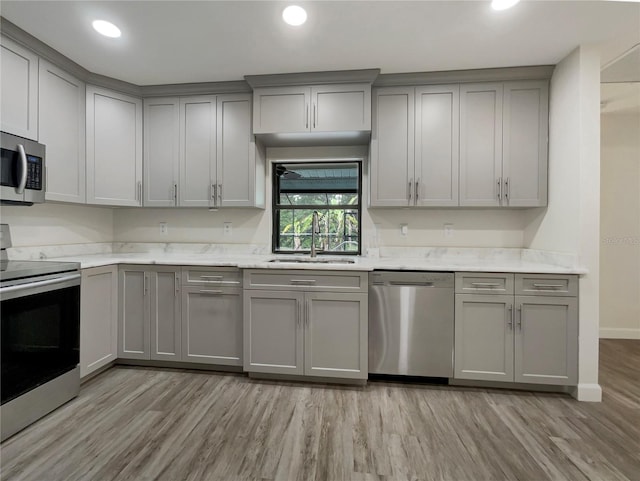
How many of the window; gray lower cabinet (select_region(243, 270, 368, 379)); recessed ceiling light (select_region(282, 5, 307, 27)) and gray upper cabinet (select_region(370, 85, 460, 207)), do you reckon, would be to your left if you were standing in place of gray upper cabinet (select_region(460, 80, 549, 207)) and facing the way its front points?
0

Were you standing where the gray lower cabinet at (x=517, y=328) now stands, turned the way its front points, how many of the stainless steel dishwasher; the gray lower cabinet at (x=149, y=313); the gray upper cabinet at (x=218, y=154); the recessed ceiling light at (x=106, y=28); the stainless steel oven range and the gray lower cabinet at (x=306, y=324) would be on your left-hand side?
0

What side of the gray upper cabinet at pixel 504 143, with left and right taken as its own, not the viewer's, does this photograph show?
front

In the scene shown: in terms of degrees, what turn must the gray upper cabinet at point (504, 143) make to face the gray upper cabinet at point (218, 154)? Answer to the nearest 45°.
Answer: approximately 45° to its right

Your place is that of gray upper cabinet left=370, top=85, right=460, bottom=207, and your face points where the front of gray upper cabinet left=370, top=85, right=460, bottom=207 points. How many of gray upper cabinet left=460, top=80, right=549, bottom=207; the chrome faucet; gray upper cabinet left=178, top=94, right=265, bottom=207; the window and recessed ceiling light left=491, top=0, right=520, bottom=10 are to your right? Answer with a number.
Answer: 3

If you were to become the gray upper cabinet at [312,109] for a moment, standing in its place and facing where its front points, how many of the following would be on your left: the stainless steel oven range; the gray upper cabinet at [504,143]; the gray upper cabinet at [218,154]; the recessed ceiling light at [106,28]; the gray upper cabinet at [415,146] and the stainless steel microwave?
2

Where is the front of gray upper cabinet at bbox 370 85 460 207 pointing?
toward the camera

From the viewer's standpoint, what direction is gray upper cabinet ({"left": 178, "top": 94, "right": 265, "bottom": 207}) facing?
toward the camera

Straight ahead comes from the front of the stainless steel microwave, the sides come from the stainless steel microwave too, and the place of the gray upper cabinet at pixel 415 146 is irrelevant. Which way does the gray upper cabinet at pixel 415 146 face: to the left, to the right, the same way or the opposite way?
to the right

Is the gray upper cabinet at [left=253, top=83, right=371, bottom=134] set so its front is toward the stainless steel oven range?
no

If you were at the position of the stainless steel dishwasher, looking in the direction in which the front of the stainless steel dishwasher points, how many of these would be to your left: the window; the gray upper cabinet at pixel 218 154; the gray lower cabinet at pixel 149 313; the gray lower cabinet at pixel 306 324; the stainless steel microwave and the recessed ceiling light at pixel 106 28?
0

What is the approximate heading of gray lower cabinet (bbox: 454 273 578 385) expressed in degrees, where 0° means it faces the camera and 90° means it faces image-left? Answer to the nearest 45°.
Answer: approximately 0°

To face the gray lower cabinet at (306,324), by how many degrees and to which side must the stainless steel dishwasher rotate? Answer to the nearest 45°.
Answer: approximately 90° to its right

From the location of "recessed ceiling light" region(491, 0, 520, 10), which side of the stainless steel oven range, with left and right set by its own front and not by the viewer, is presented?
front

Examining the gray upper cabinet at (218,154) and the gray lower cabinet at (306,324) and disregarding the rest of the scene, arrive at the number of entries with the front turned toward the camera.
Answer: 2

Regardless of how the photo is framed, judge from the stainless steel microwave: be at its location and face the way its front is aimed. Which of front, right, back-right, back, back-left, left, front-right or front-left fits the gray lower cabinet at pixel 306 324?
front

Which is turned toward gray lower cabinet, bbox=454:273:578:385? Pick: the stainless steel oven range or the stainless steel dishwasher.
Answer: the stainless steel oven range
